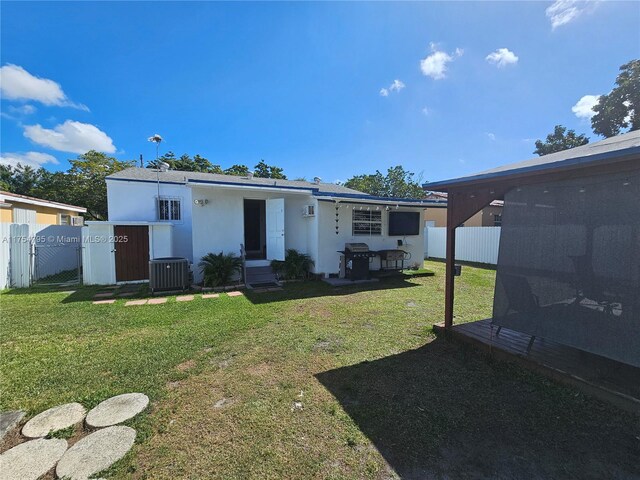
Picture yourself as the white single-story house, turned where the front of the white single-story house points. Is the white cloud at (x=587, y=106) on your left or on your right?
on your left

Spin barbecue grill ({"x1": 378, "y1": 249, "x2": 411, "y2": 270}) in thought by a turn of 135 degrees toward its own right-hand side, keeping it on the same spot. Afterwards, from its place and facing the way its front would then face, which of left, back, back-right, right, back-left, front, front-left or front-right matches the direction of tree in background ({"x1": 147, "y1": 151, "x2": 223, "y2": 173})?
front

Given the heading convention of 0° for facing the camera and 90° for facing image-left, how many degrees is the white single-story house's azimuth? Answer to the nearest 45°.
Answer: approximately 0°

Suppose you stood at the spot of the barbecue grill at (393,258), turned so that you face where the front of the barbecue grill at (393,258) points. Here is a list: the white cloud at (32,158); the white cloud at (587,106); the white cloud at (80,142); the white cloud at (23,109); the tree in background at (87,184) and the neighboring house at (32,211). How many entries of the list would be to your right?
5

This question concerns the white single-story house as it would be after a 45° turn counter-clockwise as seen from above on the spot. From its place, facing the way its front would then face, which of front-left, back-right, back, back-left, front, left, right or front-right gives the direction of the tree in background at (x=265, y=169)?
back-left

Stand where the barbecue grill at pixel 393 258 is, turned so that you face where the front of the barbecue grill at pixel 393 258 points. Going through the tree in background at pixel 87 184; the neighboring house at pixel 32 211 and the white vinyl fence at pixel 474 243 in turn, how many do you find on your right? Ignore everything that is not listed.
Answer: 2

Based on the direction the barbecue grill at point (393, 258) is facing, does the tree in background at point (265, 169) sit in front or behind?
behind

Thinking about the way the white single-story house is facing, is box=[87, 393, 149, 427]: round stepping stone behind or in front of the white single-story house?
in front

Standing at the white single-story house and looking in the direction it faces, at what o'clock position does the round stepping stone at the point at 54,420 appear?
The round stepping stone is roughly at 12 o'clock from the white single-story house.

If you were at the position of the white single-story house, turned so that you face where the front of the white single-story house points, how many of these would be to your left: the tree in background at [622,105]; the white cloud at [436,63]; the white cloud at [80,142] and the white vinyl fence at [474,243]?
3

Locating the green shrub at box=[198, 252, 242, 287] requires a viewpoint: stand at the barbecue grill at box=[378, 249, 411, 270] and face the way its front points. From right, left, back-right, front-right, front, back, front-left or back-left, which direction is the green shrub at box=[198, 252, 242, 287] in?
front-right

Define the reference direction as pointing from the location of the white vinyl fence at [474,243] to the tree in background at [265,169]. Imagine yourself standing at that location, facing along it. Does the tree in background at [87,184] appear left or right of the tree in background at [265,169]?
left
